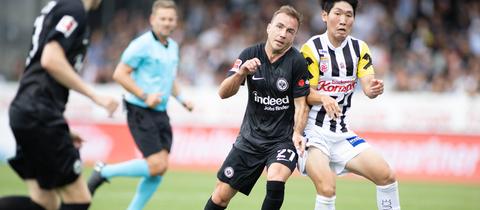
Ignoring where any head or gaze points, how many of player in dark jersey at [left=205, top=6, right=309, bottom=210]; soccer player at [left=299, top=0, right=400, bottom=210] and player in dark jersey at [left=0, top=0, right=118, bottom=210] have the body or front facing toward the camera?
2

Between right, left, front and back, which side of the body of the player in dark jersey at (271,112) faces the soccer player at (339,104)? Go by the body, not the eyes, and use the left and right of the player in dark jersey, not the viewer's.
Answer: left

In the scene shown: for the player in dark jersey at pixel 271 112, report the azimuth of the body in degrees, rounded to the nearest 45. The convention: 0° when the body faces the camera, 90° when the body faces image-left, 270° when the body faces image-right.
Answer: approximately 0°

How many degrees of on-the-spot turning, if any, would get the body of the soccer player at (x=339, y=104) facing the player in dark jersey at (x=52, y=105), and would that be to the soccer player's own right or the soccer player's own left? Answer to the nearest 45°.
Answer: approximately 45° to the soccer player's own right
